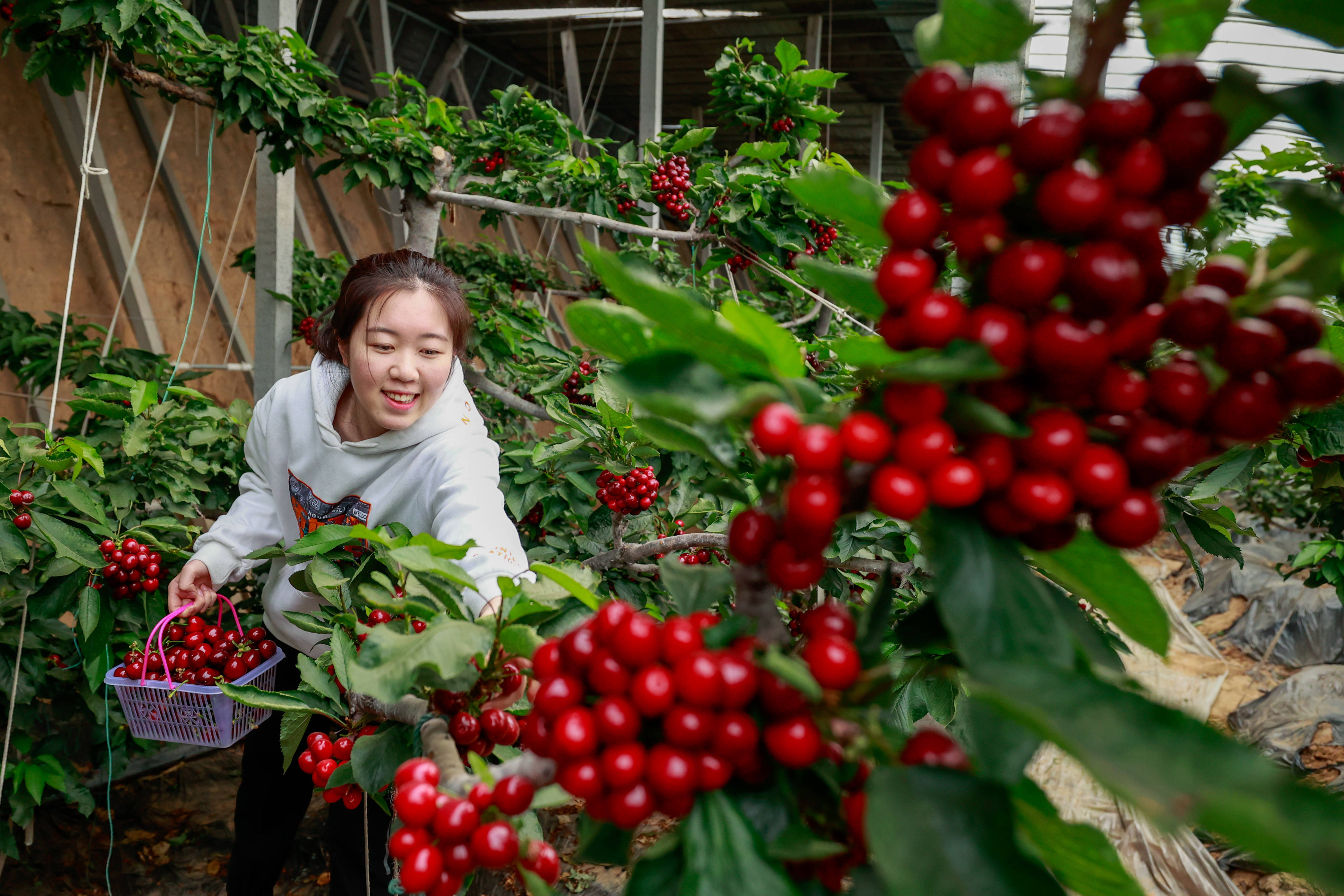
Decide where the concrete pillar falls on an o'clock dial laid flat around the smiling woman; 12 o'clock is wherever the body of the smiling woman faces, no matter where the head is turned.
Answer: The concrete pillar is roughly at 6 o'clock from the smiling woman.

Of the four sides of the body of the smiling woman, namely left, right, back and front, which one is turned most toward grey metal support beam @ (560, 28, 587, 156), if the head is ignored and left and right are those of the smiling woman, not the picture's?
back

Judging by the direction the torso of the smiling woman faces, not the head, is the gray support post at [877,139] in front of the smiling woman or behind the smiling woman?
behind

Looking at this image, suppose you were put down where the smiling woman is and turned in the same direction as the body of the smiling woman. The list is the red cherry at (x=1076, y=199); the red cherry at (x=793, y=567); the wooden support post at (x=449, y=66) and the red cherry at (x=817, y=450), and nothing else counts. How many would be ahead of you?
3

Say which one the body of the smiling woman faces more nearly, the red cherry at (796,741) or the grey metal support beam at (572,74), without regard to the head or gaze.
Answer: the red cherry

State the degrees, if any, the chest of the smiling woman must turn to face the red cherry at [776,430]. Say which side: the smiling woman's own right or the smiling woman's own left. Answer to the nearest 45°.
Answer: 0° — they already face it

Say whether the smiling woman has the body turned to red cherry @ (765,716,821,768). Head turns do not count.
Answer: yes

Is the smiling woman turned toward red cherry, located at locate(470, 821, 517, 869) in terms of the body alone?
yes

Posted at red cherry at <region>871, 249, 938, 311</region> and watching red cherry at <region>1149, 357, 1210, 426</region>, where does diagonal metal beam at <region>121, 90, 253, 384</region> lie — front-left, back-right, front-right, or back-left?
back-left

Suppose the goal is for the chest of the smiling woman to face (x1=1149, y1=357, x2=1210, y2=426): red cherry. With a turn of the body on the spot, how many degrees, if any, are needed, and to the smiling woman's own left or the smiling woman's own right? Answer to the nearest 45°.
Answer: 0° — they already face it

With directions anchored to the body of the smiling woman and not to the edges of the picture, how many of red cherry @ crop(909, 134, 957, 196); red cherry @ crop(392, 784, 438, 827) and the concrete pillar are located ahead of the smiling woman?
2

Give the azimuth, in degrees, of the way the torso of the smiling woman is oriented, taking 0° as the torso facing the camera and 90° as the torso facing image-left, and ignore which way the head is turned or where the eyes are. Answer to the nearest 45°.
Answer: approximately 0°
